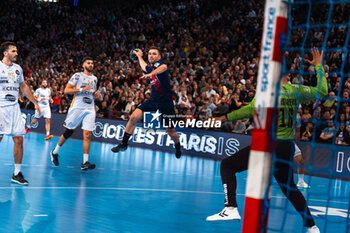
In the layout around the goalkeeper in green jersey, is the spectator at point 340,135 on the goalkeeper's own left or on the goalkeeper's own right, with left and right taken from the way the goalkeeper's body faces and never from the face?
on the goalkeeper's own right

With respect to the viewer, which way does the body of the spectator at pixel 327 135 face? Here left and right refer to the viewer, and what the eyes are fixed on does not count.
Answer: facing the viewer and to the left of the viewer

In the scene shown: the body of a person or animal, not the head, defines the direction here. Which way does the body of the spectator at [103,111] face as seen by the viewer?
toward the camera

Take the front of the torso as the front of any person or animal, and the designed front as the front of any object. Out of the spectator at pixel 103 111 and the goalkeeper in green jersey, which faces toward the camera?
the spectator

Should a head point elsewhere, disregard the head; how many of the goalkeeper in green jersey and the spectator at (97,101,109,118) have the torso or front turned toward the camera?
1

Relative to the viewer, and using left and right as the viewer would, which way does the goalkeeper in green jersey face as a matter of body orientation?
facing away from the viewer and to the left of the viewer

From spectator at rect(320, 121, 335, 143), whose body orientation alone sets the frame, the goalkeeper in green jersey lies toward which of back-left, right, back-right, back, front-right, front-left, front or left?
front-left

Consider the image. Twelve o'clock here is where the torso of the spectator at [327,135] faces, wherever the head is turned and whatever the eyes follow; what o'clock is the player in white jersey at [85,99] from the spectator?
The player in white jersey is roughly at 12 o'clock from the spectator.

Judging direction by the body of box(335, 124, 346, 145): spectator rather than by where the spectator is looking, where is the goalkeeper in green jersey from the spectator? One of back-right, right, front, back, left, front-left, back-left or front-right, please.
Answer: front-left
